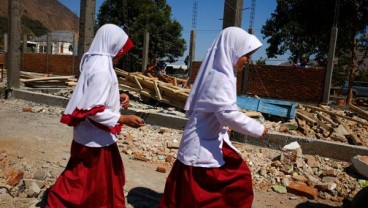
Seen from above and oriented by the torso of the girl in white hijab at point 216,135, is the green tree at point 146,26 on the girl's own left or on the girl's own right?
on the girl's own left

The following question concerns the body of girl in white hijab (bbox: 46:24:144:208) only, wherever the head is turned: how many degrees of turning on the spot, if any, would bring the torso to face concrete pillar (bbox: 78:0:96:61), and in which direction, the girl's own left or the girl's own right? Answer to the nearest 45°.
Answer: approximately 90° to the girl's own left

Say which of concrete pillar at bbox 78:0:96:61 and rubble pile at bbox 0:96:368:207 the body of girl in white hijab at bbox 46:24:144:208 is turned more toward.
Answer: the rubble pile

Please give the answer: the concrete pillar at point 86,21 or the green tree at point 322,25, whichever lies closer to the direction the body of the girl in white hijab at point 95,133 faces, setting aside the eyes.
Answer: the green tree

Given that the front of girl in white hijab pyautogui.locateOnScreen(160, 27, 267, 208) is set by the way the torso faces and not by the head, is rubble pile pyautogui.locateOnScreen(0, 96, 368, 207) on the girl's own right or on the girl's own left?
on the girl's own left

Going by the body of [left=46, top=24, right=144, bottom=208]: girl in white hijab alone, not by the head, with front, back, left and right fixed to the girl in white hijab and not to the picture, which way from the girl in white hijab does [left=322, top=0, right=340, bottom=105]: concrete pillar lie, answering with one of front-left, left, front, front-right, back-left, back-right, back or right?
front-left

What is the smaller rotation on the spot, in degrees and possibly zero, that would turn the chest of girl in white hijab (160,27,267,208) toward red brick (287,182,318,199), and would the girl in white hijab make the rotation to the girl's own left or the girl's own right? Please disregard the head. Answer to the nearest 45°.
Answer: approximately 45° to the girl's own left

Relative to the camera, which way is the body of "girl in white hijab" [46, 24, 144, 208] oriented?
to the viewer's right

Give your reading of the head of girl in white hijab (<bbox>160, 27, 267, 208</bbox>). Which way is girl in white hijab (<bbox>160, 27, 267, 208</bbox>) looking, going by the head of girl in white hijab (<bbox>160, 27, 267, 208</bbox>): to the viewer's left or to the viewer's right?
to the viewer's right

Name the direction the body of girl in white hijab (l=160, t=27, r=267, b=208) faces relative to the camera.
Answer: to the viewer's right

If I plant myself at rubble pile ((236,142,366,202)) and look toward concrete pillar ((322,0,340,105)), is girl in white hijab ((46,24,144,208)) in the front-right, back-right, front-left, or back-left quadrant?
back-left

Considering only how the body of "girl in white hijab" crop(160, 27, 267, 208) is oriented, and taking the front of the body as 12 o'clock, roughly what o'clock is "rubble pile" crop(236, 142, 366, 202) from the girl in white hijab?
The rubble pile is roughly at 10 o'clock from the girl in white hijab.

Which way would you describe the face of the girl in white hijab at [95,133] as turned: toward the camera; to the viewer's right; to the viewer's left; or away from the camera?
to the viewer's right

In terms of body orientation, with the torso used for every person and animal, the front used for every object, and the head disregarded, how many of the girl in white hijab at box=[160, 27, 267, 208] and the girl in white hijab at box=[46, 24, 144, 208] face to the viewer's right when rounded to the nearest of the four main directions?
2
